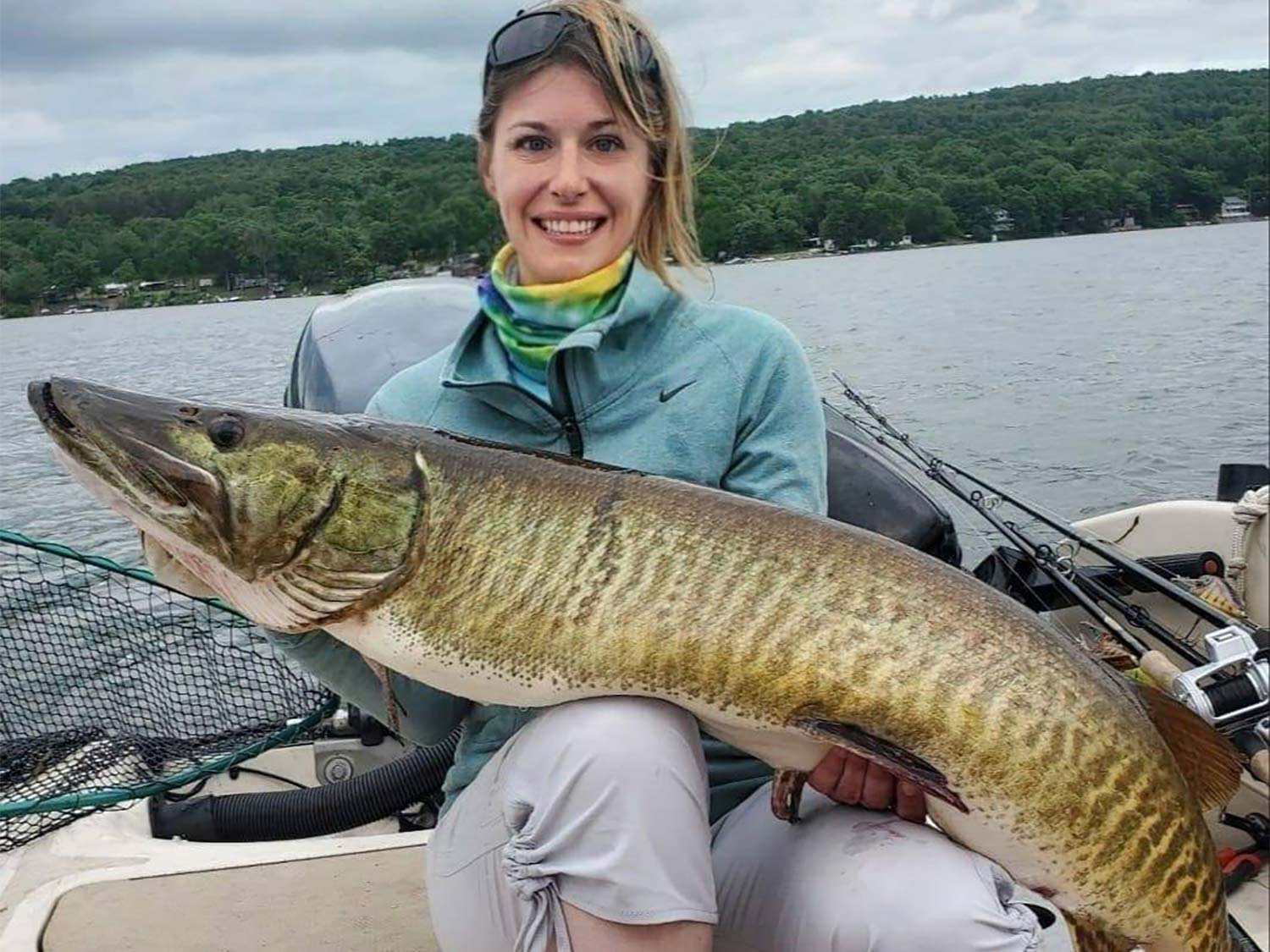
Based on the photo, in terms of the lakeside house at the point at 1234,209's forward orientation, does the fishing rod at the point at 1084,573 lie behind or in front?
in front

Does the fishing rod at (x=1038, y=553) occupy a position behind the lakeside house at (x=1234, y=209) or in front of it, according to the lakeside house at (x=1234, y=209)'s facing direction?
in front

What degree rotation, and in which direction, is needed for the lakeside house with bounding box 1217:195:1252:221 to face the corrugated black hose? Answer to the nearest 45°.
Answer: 0° — it already faces it

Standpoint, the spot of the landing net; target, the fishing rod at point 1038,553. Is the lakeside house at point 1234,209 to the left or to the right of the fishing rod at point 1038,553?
left

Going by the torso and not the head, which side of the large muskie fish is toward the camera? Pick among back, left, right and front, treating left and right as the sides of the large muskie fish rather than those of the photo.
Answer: left

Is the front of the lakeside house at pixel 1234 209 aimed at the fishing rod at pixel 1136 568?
yes

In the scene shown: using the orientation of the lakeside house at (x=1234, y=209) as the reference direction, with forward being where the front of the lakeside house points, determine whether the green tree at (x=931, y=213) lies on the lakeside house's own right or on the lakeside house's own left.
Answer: on the lakeside house's own right

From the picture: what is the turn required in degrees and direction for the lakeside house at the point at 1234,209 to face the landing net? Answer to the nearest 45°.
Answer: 0° — it already faces it

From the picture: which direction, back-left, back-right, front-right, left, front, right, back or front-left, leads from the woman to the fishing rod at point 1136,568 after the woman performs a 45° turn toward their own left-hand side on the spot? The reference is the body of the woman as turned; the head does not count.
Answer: left

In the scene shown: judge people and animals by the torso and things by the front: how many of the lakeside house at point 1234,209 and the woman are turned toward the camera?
2
